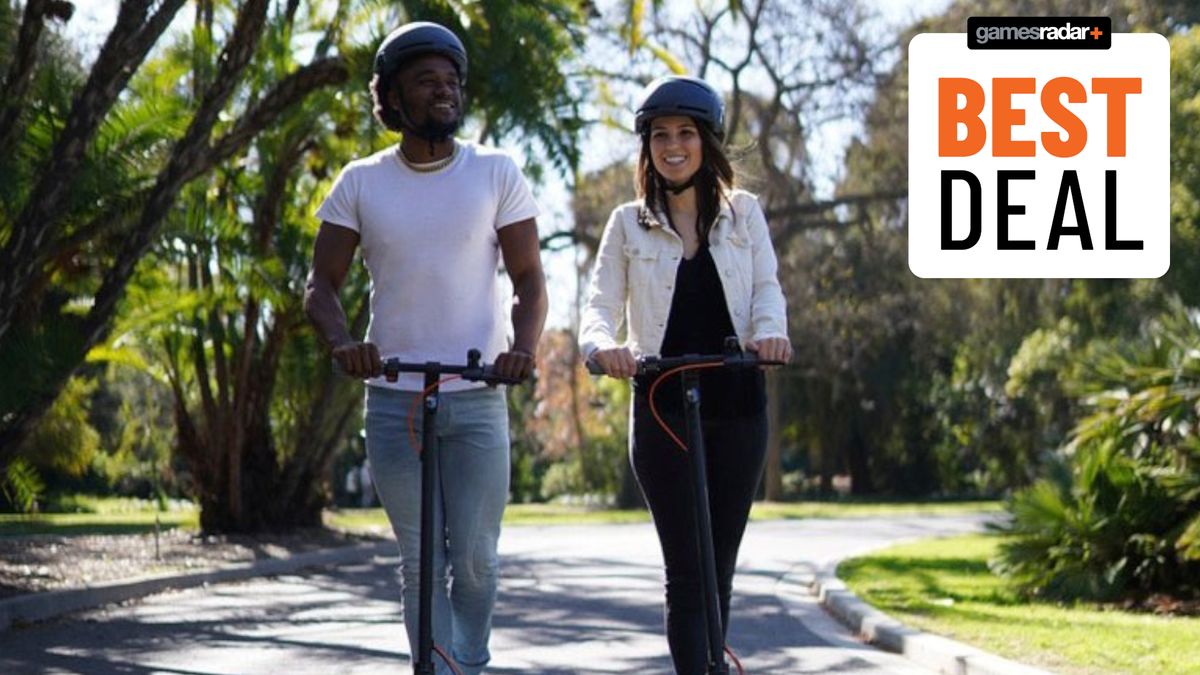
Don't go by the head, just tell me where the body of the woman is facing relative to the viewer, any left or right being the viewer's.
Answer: facing the viewer

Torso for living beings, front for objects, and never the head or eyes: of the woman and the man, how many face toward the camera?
2

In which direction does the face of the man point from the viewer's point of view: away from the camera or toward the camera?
toward the camera

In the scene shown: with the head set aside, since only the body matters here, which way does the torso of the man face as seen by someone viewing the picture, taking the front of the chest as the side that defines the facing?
toward the camera

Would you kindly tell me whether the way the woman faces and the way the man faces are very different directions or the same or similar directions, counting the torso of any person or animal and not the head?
same or similar directions

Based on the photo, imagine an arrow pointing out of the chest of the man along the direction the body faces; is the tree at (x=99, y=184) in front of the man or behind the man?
behind
